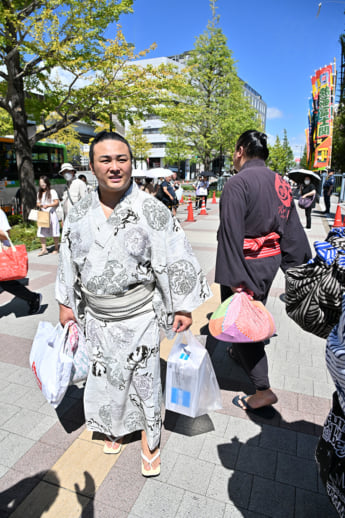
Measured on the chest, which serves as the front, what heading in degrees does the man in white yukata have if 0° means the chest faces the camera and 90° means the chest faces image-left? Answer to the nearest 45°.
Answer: approximately 0°

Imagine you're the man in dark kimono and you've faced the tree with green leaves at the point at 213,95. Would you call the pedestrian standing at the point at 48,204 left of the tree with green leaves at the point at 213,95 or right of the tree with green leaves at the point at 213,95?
left

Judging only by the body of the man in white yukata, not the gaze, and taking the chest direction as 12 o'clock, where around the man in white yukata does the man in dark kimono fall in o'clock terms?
The man in dark kimono is roughly at 8 o'clock from the man in white yukata.

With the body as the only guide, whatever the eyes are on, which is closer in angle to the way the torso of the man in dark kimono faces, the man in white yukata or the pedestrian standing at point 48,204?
the pedestrian standing

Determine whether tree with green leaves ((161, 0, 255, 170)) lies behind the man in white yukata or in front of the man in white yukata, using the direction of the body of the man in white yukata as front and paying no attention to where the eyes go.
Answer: behind

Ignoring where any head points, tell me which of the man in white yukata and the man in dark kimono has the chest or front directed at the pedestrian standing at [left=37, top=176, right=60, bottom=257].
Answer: the man in dark kimono

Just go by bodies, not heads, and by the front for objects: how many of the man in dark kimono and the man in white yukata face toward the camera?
1

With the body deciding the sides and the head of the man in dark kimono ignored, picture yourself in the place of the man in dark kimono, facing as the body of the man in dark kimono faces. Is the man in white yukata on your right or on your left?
on your left

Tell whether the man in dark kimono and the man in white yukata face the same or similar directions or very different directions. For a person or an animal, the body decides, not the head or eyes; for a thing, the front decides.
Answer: very different directions

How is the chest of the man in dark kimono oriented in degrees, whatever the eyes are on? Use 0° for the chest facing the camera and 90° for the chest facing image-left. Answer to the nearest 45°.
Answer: approximately 135°

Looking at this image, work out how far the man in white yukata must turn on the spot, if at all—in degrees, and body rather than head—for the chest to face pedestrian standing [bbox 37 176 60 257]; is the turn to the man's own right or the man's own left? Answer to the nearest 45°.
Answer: approximately 180°
